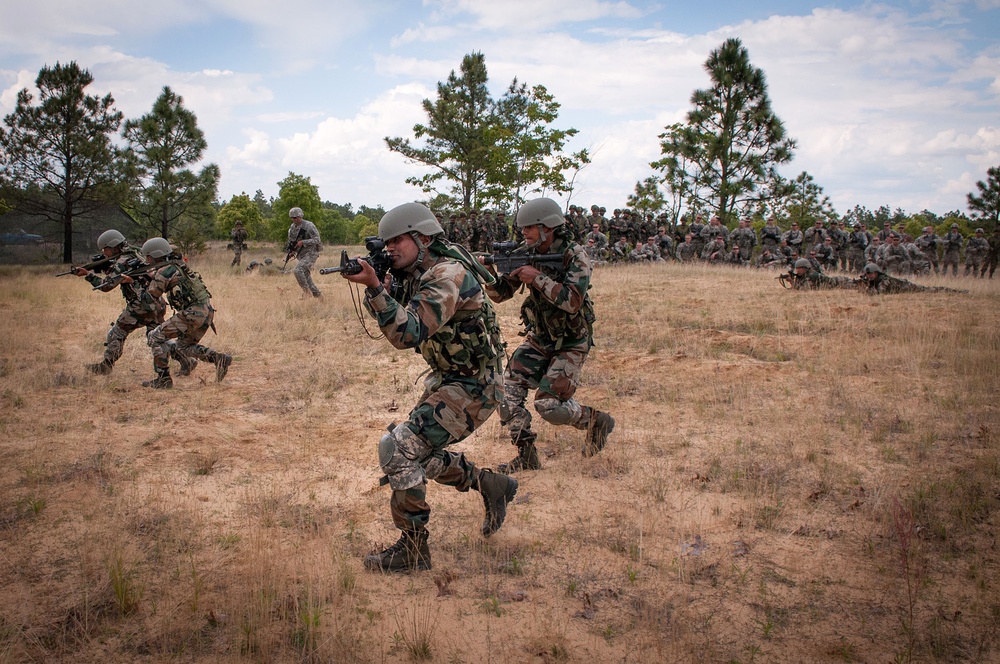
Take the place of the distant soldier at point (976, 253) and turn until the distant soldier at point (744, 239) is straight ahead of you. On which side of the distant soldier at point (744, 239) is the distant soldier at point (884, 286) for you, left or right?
left

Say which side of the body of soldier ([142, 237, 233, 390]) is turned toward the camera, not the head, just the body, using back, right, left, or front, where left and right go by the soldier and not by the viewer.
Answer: left

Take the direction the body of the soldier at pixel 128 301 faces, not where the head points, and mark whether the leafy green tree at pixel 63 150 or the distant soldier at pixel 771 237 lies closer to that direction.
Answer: the leafy green tree

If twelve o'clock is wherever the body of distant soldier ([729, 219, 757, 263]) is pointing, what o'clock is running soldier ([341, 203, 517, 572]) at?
The running soldier is roughly at 12 o'clock from the distant soldier.

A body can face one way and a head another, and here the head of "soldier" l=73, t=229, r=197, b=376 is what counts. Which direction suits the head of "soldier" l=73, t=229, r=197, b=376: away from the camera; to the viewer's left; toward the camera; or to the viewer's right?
to the viewer's left

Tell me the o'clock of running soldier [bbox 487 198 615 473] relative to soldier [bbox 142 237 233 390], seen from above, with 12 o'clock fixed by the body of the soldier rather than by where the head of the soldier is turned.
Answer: The running soldier is roughly at 8 o'clock from the soldier.

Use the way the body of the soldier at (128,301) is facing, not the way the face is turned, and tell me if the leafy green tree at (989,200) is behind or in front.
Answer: behind

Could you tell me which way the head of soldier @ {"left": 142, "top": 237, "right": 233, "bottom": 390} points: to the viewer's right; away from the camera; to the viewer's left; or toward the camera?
to the viewer's left

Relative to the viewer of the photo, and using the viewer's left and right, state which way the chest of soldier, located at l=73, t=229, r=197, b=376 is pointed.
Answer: facing to the left of the viewer

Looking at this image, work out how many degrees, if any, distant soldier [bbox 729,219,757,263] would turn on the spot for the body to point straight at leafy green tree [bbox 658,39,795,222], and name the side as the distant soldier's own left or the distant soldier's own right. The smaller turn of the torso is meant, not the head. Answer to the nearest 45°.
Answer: approximately 180°

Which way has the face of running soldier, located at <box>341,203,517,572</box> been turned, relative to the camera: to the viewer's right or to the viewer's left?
to the viewer's left
